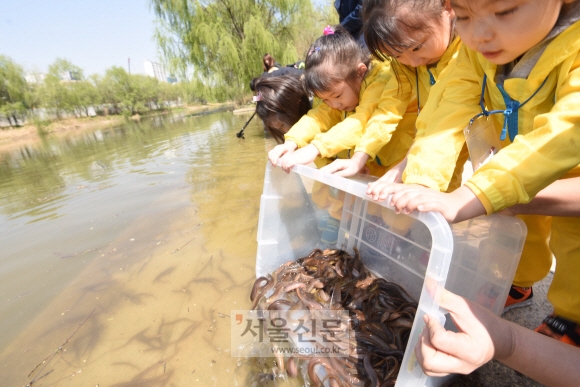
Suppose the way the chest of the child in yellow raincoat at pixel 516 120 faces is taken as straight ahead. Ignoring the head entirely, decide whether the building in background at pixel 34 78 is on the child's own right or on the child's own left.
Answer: on the child's own right

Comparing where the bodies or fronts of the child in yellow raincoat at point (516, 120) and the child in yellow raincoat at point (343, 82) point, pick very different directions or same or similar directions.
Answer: same or similar directions

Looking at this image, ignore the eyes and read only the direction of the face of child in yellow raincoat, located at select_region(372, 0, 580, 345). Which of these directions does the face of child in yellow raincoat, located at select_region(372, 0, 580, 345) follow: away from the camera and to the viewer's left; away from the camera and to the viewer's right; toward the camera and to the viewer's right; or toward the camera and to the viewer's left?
toward the camera and to the viewer's left

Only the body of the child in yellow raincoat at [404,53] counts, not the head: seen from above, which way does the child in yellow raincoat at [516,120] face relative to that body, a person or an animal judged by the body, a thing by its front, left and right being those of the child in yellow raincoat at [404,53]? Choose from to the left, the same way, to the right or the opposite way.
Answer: the same way

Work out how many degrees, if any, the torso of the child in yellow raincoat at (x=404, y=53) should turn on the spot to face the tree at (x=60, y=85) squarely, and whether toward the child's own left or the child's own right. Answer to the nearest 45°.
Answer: approximately 90° to the child's own right

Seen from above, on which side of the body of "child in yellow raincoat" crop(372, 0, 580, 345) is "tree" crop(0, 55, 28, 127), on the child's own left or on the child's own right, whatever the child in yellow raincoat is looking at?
on the child's own right

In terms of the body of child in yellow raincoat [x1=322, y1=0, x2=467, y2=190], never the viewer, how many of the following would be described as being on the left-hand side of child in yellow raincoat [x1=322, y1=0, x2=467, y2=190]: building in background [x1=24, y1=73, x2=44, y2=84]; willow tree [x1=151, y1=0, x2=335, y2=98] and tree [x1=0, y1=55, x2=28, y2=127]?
0

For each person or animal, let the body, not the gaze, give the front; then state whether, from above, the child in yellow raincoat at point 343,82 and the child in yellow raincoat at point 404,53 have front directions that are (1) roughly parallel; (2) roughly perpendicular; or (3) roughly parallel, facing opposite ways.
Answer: roughly parallel

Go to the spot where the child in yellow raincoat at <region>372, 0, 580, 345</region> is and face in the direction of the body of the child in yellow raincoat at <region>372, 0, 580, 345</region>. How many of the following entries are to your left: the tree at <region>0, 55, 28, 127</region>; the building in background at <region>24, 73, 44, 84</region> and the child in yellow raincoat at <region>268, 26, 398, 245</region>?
0

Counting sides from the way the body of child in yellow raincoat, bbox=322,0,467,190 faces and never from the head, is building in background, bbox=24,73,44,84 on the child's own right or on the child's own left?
on the child's own right

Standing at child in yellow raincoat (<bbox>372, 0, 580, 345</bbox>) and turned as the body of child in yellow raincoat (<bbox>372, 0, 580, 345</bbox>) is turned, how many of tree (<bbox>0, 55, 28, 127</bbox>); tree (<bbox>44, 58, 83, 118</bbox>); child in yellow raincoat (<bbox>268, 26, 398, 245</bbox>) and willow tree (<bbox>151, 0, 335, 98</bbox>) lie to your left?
0

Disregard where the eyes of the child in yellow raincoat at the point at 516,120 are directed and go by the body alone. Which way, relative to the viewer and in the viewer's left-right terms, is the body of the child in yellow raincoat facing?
facing the viewer and to the left of the viewer

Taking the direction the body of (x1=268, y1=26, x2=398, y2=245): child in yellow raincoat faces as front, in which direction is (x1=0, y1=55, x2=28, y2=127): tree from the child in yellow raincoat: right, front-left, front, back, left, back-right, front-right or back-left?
right

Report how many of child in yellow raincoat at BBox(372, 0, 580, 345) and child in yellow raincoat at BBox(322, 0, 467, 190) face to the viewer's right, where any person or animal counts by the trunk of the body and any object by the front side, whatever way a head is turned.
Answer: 0

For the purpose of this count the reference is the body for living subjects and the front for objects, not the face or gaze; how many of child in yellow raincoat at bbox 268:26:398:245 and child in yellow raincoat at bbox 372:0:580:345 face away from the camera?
0

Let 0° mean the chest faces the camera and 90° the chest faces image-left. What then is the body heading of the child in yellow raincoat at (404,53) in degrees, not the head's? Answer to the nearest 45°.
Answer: approximately 45°
